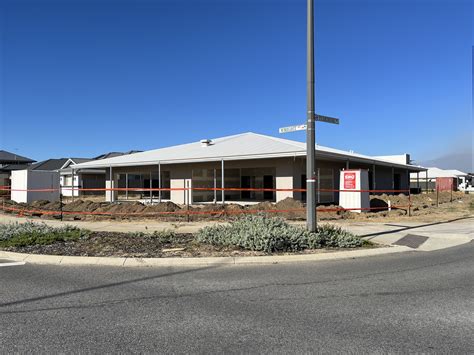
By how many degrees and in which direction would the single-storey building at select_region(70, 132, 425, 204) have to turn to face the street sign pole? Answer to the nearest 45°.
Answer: approximately 45° to its left

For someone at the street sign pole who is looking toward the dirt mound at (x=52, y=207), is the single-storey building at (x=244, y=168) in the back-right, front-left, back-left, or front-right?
front-right

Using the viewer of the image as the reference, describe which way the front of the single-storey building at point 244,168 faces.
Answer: facing the viewer and to the left of the viewer

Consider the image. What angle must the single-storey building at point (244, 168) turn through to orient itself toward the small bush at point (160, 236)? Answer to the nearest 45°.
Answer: approximately 45° to its left

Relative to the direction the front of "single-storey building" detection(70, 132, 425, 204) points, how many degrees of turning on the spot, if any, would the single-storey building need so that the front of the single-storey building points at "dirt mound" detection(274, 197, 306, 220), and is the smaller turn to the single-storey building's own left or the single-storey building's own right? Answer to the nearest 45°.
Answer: approximately 45° to the single-storey building's own left

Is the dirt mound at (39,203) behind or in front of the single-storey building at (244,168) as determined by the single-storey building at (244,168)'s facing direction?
in front

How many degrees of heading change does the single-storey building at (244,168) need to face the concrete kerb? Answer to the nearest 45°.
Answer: approximately 45° to its left

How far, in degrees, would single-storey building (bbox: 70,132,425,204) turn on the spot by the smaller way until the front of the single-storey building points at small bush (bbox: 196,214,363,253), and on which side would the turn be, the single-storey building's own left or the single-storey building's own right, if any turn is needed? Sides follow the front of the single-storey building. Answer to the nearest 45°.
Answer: approximately 45° to the single-storey building's own left
